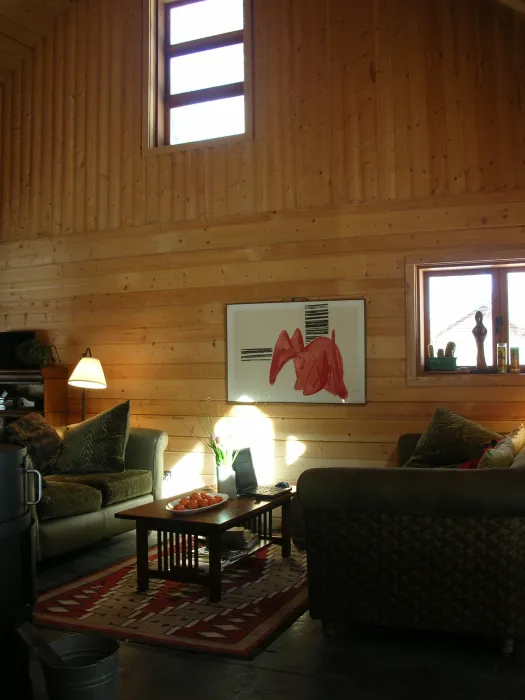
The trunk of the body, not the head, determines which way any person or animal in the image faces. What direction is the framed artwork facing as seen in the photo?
toward the camera

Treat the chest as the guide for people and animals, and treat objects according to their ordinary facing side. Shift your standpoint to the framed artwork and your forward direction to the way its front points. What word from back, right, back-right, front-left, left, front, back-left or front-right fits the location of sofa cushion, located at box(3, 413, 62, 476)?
right

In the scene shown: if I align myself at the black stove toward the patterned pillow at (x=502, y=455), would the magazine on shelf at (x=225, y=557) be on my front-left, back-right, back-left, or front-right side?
front-left

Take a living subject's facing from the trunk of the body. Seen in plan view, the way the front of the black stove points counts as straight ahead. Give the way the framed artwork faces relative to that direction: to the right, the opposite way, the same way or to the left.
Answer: to the right

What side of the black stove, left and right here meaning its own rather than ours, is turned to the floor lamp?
left

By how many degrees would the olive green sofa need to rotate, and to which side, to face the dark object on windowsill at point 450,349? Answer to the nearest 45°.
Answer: approximately 45° to its left

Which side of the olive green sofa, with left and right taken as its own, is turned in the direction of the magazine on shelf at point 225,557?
front

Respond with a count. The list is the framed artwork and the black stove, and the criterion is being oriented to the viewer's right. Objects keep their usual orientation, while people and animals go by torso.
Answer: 1

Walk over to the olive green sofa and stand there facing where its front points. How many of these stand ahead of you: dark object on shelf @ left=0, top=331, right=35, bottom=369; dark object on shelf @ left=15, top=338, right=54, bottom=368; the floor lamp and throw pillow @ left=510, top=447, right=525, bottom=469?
1

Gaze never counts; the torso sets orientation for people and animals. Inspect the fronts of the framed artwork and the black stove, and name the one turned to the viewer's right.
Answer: the black stove

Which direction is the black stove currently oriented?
to the viewer's right

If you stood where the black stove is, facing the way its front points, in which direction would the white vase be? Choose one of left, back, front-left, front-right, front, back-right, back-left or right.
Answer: front-left

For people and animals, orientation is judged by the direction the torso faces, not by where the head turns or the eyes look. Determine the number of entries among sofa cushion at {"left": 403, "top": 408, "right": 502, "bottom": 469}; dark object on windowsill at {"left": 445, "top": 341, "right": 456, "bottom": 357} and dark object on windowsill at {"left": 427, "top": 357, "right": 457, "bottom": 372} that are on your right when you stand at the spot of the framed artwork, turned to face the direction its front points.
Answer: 0

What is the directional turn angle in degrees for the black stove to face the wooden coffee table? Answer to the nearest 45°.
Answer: approximately 45° to its left

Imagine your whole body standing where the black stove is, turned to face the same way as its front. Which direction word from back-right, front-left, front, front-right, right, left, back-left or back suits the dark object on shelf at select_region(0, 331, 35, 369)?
left

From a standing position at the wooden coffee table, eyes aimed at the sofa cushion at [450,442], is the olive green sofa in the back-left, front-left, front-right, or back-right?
back-left

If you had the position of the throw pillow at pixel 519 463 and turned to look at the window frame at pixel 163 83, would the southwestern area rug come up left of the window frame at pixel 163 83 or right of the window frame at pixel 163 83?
left

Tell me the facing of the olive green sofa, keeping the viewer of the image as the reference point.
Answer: facing the viewer and to the right of the viewer

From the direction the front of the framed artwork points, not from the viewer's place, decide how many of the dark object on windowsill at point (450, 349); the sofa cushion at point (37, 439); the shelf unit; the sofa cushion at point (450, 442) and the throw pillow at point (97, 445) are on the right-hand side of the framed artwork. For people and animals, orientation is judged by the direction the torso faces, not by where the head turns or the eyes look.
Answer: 3

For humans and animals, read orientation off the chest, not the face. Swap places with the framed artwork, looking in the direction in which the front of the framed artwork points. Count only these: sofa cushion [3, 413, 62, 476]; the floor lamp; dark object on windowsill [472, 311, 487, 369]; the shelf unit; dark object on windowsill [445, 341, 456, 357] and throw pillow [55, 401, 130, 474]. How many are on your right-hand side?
4

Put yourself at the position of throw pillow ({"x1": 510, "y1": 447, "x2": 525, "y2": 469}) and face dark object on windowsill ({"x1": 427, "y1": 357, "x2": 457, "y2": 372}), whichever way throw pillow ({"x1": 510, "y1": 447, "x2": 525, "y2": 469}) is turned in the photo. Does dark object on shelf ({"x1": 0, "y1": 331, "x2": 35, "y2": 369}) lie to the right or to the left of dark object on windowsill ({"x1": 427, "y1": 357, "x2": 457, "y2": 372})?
left

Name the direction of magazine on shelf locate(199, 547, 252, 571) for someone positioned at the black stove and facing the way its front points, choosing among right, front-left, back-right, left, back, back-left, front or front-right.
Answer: front-left
